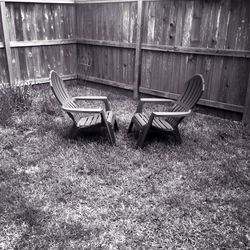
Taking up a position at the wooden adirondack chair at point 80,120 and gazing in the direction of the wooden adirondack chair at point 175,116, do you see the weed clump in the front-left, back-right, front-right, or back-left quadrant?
back-left

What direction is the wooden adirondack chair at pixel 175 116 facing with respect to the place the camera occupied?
facing to the left of the viewer

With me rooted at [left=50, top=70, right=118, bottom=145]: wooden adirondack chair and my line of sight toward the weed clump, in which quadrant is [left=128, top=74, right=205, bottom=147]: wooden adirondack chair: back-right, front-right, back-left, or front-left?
back-right

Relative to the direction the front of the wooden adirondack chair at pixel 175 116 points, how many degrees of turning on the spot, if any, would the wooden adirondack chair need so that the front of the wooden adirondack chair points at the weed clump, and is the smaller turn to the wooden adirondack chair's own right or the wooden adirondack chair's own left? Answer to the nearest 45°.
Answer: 0° — it already faces it

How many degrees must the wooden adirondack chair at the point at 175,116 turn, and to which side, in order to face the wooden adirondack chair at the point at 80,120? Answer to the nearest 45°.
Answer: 0° — it already faces it
